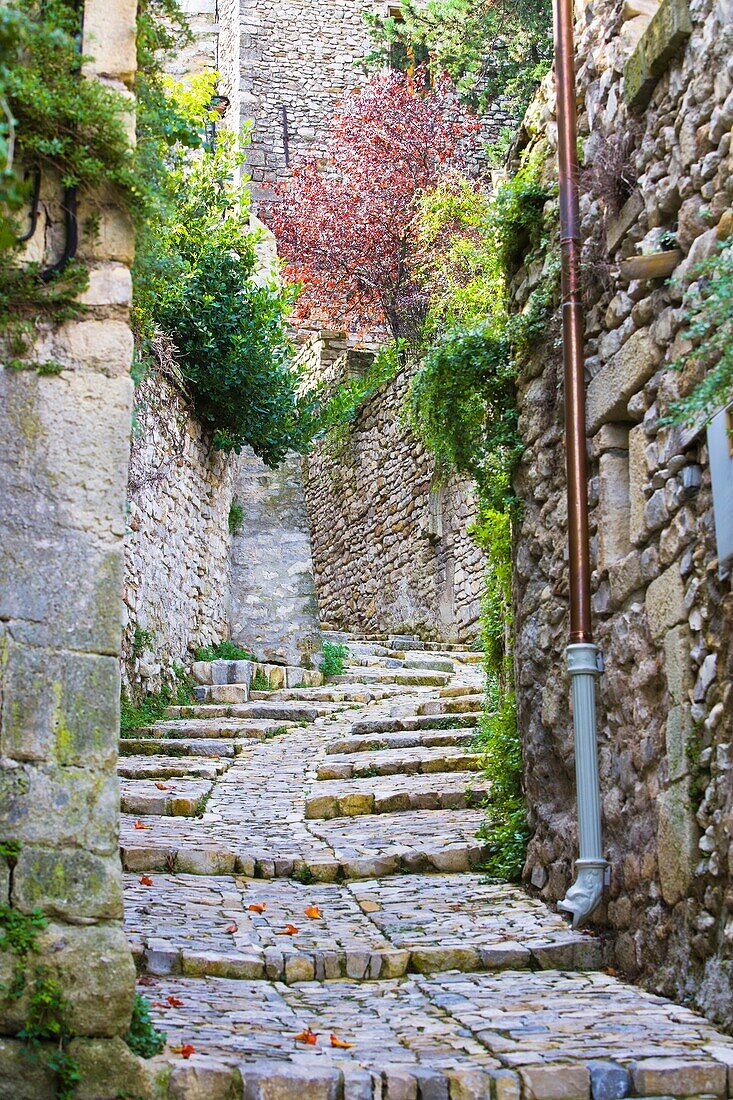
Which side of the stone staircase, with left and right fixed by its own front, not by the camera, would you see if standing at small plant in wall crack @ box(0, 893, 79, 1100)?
front

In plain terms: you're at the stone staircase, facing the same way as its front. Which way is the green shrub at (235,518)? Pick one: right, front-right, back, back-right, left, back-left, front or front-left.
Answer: back

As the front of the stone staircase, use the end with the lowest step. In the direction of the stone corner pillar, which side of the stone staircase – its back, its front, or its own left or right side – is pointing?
front

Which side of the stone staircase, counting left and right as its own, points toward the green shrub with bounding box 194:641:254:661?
back

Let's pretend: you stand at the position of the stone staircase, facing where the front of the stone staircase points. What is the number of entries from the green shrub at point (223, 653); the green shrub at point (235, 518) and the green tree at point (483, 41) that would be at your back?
3

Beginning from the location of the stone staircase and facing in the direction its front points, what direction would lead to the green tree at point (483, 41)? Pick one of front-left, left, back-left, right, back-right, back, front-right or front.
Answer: back

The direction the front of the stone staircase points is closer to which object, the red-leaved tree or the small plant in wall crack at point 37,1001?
the small plant in wall crack

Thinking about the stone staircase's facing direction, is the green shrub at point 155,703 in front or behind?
behind

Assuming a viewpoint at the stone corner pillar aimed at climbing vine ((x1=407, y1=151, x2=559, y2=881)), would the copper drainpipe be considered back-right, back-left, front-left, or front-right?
front-right

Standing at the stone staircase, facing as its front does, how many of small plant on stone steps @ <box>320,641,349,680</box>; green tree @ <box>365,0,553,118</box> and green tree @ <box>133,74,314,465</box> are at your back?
3

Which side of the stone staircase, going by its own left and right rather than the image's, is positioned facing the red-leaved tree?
back

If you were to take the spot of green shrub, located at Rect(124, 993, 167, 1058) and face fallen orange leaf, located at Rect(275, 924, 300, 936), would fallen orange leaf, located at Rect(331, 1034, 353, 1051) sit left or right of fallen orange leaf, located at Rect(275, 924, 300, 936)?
right

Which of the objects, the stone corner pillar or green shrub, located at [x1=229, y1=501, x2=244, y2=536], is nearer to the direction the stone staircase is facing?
the stone corner pillar

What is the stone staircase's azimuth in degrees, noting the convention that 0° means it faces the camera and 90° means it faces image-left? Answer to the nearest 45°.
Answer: approximately 0°
